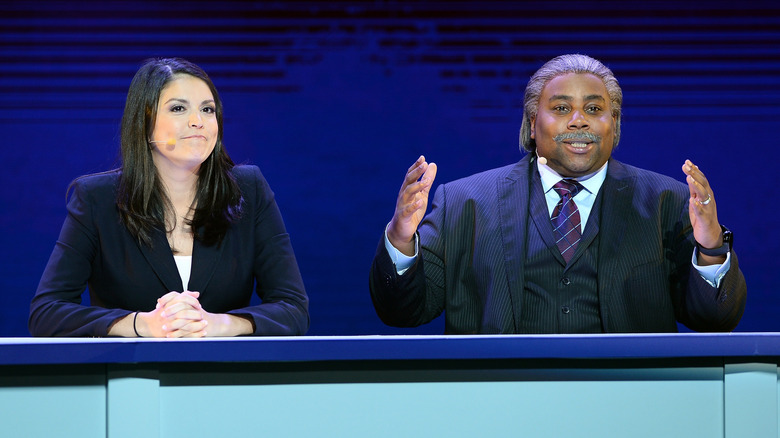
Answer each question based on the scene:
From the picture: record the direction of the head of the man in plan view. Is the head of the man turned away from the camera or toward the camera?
toward the camera

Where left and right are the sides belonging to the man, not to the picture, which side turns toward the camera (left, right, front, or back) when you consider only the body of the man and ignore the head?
front

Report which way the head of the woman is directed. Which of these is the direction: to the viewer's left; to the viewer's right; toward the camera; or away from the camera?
toward the camera

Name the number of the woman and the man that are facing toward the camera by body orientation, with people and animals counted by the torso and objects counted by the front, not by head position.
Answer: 2

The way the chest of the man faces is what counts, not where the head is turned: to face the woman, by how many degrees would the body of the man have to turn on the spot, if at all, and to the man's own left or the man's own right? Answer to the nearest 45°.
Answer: approximately 90° to the man's own right

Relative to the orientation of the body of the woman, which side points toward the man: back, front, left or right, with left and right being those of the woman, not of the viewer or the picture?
left
